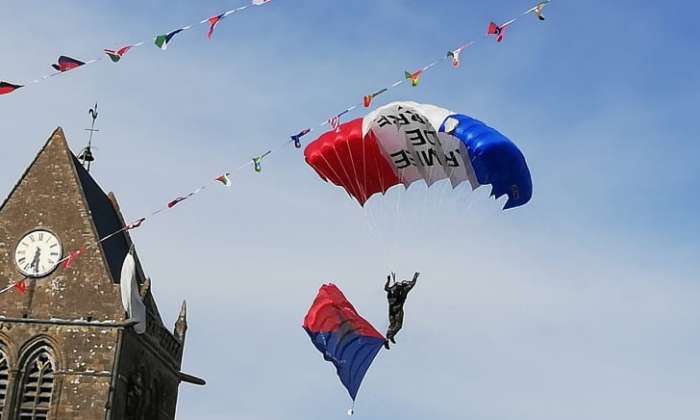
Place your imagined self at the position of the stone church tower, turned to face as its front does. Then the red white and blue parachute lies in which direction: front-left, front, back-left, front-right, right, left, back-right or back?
front-left
